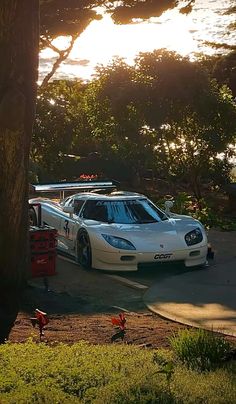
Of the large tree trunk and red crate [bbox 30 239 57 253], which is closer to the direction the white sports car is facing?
the large tree trunk

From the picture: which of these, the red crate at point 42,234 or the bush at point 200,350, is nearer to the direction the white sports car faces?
the bush

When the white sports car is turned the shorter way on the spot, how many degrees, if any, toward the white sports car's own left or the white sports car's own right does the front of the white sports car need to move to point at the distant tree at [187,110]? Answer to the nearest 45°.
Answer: approximately 135° to the white sports car's own left

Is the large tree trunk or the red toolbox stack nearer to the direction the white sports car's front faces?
the large tree trunk

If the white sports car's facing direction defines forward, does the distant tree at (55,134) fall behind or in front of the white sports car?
behind

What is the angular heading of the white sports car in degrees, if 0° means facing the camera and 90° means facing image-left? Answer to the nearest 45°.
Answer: approximately 315°

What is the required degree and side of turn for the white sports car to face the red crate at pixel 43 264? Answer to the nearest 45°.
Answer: approximately 90° to its right

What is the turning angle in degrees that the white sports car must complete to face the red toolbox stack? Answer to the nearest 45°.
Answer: approximately 90° to its right

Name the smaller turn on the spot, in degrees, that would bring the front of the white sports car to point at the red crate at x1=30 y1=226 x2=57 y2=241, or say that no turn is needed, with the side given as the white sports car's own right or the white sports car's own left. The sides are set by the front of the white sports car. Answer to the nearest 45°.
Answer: approximately 90° to the white sports car's own right

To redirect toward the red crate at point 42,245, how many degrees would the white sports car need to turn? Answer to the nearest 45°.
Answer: approximately 90° to its right

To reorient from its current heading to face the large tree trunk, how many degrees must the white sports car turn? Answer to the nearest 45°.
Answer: approximately 90° to its right

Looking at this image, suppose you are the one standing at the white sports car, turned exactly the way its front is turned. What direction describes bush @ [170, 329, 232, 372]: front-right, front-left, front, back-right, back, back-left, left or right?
front-right
